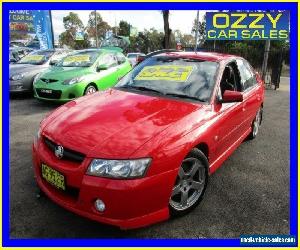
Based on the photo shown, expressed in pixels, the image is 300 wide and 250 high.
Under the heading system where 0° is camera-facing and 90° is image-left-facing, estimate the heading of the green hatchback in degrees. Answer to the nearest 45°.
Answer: approximately 45°

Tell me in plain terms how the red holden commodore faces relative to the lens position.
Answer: facing the viewer and to the left of the viewer

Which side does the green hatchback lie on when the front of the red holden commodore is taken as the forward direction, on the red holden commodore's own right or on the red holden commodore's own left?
on the red holden commodore's own right

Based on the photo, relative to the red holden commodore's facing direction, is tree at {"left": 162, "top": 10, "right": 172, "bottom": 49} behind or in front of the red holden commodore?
behind

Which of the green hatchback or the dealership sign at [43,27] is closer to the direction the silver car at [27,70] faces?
the green hatchback

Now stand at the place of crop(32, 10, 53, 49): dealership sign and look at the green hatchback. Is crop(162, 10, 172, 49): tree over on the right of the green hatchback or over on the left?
left

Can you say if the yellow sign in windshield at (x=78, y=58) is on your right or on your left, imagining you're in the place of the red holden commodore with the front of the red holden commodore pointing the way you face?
on your right

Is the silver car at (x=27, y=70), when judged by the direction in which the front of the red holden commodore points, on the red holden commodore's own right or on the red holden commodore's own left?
on the red holden commodore's own right

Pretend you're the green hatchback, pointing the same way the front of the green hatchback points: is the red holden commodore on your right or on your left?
on your left

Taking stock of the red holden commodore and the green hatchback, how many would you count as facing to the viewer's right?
0
